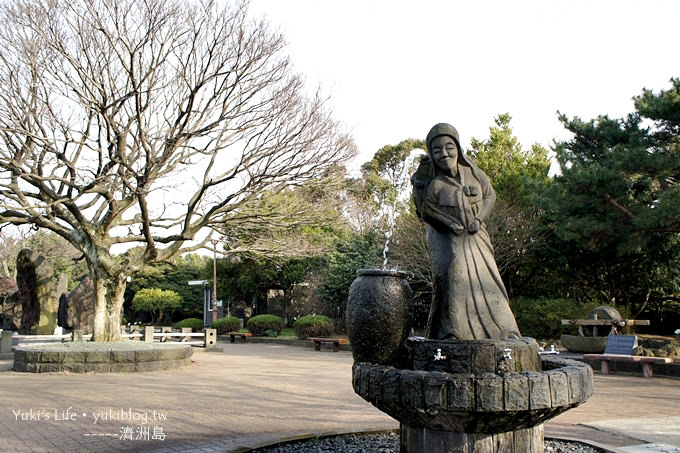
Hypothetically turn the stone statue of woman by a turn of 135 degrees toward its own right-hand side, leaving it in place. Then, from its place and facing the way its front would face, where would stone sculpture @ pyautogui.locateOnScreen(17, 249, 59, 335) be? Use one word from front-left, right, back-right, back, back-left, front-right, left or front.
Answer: front

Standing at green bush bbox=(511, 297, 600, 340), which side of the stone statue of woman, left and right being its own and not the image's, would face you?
back

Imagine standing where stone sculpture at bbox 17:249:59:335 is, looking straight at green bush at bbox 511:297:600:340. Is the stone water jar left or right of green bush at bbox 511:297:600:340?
right

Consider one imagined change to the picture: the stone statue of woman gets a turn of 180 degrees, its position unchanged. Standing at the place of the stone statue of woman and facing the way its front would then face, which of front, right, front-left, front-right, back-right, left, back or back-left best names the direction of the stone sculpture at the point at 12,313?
front-left

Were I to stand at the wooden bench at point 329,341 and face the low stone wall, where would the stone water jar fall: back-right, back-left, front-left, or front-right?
front-left

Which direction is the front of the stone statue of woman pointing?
toward the camera

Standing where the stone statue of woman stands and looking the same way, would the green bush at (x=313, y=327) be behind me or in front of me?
behind

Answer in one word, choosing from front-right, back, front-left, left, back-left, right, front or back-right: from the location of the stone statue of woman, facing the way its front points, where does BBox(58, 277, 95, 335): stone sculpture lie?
back-right

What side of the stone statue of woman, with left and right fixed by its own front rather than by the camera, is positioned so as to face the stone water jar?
right
